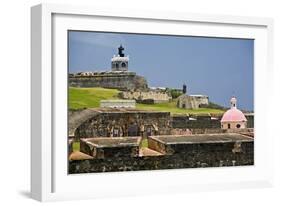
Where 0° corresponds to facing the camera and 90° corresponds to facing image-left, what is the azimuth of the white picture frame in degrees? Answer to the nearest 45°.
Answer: approximately 315°
